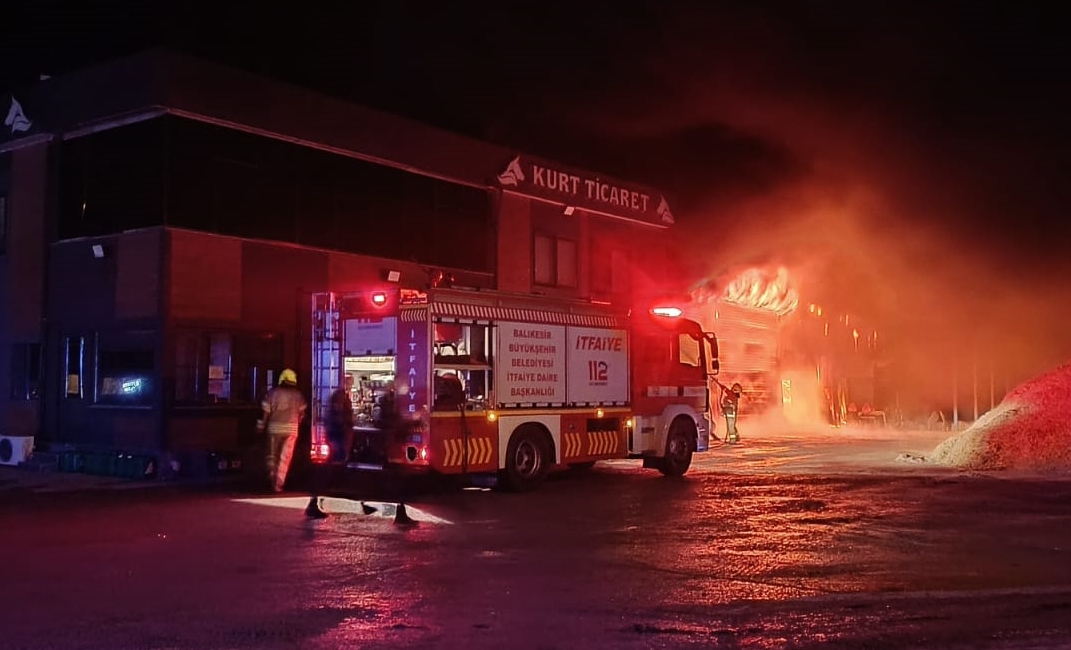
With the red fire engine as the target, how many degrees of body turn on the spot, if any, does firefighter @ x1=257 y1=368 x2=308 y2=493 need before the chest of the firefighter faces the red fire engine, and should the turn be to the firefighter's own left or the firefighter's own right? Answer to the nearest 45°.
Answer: approximately 90° to the firefighter's own right

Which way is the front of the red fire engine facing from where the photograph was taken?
facing away from the viewer and to the right of the viewer

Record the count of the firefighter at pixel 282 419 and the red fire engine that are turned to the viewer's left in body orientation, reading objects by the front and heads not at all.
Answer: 0

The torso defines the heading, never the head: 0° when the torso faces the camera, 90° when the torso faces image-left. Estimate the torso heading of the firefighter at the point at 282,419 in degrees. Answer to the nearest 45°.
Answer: approximately 180°

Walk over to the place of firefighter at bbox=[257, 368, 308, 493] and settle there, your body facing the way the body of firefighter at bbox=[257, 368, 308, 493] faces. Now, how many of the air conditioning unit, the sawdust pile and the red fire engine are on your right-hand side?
2

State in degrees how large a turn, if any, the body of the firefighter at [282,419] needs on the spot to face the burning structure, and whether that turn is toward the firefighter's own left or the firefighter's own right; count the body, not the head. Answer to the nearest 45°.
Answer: approximately 45° to the firefighter's own right

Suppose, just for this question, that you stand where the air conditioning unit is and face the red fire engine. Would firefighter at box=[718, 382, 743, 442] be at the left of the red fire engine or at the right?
left

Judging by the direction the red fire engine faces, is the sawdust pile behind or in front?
in front

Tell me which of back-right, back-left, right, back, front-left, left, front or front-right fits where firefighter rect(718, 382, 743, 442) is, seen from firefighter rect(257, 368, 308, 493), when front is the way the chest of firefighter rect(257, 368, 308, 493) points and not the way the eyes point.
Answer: front-right

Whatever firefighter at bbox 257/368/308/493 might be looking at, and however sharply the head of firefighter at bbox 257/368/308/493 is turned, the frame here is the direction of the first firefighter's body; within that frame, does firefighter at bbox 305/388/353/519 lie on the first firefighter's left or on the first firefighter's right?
on the first firefighter's right
